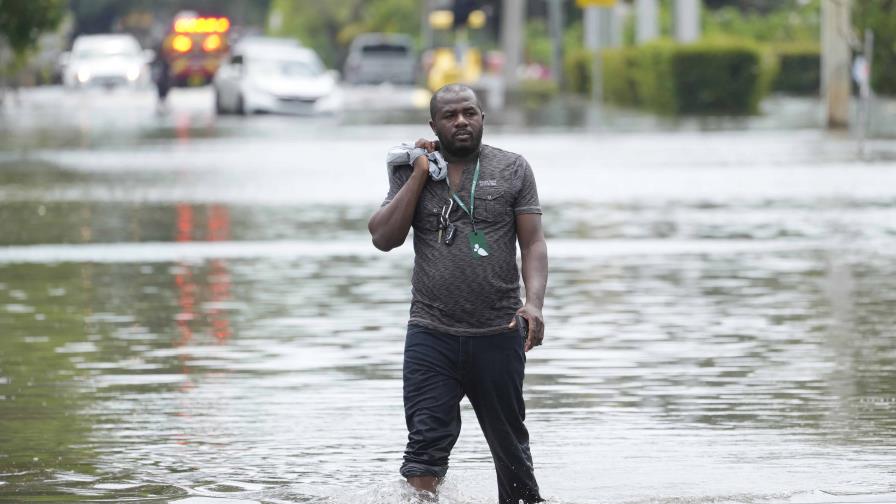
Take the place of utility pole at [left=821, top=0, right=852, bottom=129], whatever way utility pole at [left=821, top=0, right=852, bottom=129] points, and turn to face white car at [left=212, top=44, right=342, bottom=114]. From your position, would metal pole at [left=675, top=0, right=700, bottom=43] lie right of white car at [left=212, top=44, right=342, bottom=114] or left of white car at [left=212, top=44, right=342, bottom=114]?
right

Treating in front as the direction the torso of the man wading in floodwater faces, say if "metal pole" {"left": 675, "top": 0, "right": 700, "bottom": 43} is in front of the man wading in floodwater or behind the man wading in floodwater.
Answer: behind

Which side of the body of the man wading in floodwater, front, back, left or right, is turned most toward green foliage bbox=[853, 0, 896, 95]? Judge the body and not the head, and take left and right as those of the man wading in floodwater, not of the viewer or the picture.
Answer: back

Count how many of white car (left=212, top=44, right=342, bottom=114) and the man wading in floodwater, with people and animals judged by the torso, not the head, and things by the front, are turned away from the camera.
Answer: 0

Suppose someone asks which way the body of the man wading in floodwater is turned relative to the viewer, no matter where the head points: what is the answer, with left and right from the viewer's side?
facing the viewer

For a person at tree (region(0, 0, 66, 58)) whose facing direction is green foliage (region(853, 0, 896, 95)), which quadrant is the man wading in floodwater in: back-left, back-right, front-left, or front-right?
front-right

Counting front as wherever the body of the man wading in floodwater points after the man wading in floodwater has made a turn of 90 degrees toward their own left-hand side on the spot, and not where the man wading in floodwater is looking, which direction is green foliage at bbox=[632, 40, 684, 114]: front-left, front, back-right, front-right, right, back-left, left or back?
left

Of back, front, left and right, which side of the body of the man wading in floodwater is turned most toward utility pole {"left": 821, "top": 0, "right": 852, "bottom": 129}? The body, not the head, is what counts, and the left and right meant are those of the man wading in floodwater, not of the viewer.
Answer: back
